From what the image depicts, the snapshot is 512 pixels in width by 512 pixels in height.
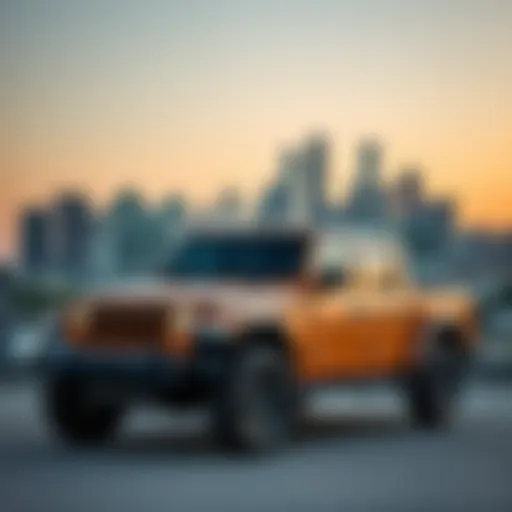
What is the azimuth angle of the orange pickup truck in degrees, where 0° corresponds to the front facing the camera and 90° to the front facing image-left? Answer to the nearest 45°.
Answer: approximately 45°
